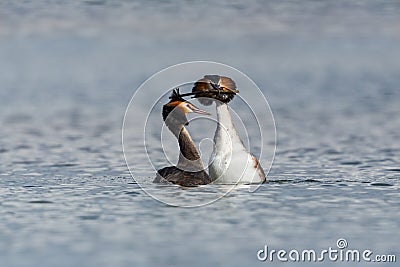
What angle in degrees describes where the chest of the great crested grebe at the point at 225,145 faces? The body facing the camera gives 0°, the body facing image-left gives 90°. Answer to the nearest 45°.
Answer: approximately 45°
